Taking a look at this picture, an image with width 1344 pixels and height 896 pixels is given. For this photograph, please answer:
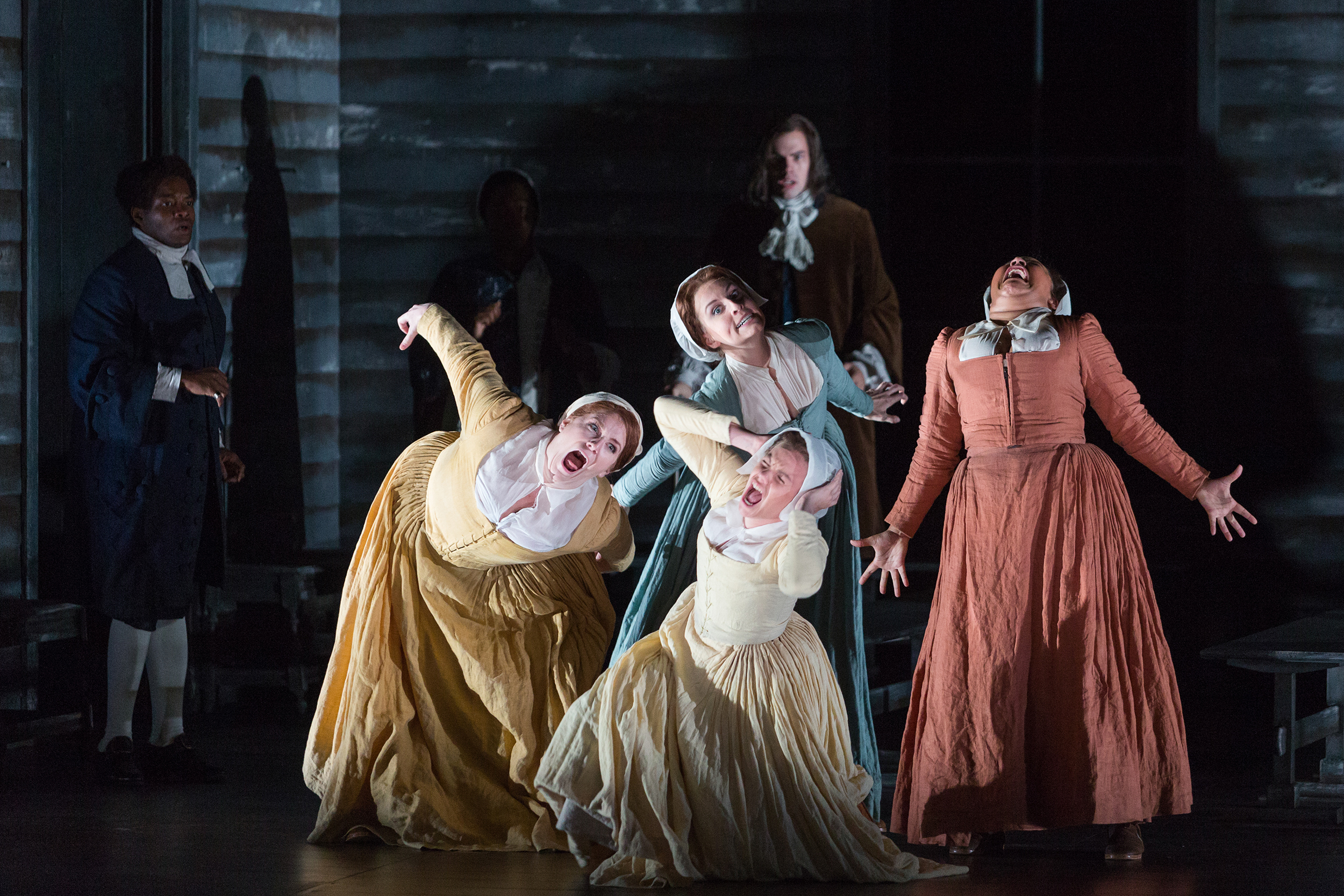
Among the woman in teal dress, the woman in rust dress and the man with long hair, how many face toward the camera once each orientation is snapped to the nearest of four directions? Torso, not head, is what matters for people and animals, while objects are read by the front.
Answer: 3

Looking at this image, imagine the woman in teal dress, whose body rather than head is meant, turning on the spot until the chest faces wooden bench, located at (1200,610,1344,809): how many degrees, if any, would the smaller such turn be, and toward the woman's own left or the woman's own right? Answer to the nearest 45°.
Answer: approximately 90° to the woman's own left

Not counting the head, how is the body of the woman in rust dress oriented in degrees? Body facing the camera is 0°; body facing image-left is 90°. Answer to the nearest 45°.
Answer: approximately 0°

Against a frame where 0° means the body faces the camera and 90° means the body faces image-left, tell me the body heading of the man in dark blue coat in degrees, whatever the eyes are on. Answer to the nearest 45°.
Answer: approximately 315°

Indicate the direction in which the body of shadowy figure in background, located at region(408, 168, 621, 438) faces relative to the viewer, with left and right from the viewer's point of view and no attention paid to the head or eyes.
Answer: facing the viewer

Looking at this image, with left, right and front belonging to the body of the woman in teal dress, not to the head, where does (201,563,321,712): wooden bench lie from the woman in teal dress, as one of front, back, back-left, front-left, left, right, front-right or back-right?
back-right

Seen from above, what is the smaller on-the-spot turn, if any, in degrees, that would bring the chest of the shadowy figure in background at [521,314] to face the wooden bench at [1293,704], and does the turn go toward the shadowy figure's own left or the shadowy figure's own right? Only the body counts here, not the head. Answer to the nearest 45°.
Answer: approximately 45° to the shadowy figure's own left

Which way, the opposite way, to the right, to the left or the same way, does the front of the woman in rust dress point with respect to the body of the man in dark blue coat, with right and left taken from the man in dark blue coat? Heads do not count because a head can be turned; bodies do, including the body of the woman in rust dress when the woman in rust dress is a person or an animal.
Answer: to the right

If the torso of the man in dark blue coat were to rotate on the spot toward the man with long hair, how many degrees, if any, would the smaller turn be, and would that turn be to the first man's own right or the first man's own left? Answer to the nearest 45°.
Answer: approximately 45° to the first man's own left

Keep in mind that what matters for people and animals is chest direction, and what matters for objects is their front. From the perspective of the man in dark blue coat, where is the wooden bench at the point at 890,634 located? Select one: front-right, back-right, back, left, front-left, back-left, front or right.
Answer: front-left

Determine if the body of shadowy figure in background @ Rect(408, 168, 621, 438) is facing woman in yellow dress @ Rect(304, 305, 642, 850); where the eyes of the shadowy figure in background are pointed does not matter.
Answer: yes

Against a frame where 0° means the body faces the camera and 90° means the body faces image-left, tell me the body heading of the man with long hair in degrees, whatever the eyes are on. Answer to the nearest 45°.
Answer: approximately 0°

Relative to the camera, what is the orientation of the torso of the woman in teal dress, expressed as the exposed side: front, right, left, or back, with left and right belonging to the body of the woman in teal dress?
front

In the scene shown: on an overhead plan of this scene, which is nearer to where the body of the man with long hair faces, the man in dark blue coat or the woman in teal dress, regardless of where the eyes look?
the woman in teal dress

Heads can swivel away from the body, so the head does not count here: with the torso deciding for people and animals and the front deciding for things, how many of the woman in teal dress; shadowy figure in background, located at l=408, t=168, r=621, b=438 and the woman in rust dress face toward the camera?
3
